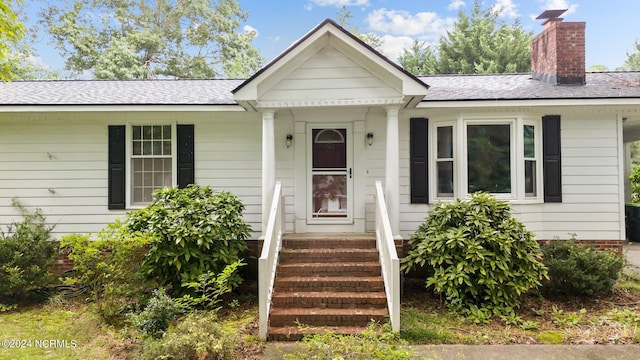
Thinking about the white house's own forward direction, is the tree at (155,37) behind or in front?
behind

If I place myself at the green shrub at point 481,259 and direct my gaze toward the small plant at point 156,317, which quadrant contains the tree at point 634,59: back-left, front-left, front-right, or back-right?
back-right

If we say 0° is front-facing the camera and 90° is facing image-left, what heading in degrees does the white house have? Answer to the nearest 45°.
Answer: approximately 0°

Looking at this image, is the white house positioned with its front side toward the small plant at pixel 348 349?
yes

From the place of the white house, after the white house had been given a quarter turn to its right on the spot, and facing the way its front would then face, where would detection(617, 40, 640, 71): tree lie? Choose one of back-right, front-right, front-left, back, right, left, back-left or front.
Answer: back-right

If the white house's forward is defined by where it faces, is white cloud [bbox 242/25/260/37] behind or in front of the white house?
behind

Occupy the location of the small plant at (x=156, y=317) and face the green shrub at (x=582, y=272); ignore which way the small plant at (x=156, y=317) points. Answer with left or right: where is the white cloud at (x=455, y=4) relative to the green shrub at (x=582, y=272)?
left

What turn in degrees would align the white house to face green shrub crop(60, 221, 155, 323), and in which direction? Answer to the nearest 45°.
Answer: approximately 45° to its right
